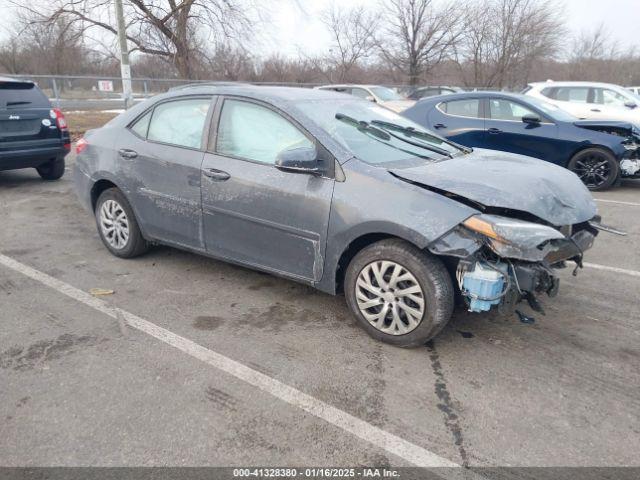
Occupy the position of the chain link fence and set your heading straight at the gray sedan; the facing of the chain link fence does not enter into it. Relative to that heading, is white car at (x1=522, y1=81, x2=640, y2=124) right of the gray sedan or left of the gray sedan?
left

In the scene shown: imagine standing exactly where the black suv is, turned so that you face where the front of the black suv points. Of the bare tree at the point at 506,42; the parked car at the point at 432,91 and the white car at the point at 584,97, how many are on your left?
0

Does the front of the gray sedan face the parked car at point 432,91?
no

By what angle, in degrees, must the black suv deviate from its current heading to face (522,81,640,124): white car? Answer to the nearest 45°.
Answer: approximately 90° to its right

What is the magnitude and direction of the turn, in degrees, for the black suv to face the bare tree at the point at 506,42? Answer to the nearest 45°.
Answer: approximately 45° to its right

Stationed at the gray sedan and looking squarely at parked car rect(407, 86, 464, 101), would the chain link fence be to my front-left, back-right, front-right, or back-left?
front-left

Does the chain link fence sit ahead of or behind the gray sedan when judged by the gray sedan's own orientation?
behind

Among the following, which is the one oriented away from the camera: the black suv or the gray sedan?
the black suv

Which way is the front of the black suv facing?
away from the camera

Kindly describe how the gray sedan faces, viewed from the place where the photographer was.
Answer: facing the viewer and to the right of the viewer

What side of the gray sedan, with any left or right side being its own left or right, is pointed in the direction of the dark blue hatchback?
left

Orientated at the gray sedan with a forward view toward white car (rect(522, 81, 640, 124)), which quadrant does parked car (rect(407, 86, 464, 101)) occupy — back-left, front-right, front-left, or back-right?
front-left

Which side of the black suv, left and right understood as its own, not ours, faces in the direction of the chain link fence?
front

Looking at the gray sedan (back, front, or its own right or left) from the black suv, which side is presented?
back

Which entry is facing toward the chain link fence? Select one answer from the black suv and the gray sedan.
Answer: the black suv

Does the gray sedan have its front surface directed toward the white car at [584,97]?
no

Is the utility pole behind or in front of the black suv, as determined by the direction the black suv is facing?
in front

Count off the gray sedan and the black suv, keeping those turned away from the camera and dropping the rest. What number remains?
1

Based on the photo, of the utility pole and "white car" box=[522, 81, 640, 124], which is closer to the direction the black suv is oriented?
the utility pole
